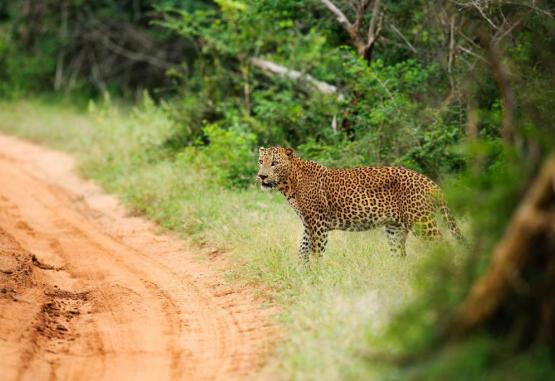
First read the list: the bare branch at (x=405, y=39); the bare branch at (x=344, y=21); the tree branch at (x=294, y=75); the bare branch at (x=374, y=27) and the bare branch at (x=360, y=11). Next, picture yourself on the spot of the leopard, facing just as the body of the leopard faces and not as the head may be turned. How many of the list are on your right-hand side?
5

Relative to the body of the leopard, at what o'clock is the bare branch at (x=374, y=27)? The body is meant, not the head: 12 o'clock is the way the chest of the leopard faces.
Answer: The bare branch is roughly at 3 o'clock from the leopard.

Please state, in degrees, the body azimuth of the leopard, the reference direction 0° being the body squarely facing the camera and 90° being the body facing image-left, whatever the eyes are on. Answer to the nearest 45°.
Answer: approximately 90°

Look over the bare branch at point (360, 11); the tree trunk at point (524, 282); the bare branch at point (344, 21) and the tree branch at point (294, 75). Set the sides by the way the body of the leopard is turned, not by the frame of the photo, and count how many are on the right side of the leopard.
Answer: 3

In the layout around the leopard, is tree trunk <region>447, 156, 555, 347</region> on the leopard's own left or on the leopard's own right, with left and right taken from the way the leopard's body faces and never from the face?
on the leopard's own left

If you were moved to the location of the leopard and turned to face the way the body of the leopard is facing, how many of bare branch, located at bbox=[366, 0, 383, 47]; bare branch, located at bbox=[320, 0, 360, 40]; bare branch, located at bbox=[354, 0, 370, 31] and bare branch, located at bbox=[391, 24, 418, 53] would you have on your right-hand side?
4

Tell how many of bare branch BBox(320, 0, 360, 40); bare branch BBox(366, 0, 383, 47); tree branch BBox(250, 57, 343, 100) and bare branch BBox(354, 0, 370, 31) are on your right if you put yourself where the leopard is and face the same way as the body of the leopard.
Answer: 4

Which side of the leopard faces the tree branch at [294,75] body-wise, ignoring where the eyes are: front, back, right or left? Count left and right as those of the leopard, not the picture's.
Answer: right

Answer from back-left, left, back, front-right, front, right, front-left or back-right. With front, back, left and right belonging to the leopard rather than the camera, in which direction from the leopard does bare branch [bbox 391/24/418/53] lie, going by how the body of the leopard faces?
right

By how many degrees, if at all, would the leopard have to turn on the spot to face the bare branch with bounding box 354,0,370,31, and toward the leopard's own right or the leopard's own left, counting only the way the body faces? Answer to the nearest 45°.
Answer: approximately 90° to the leopard's own right
